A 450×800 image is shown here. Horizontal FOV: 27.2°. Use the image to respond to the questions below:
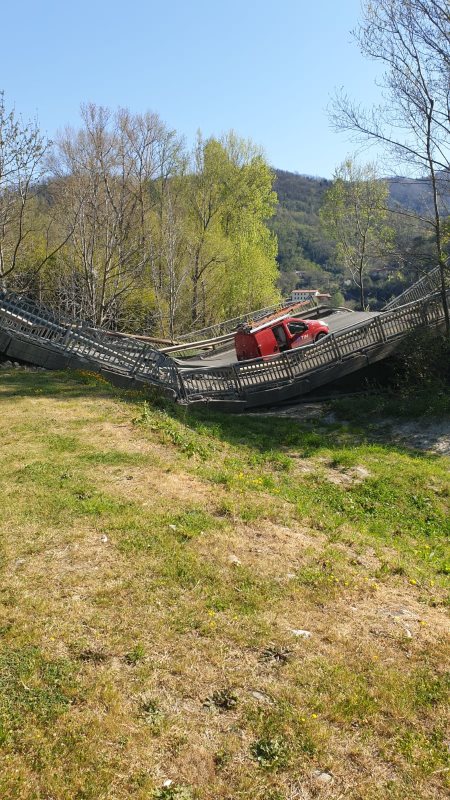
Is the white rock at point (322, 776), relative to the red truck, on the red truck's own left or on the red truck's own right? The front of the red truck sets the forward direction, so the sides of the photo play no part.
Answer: on the red truck's own right

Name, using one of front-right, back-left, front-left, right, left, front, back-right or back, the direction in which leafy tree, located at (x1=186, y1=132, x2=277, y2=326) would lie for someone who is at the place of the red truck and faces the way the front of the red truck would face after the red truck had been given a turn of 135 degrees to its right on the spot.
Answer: back

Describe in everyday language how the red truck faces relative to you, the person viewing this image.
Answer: facing away from the viewer and to the right of the viewer

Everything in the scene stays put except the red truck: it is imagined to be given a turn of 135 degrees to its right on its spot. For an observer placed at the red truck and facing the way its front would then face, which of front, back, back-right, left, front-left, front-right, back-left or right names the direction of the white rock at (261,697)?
front
